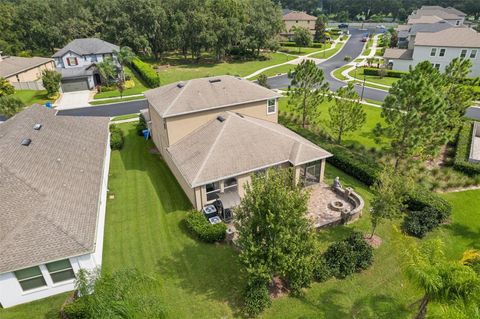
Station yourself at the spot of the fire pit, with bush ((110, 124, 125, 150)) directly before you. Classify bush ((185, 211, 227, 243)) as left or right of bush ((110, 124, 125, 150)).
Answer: left

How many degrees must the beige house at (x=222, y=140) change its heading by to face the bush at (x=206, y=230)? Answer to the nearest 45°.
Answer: approximately 135° to its left

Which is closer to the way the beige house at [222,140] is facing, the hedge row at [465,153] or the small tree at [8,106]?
the small tree

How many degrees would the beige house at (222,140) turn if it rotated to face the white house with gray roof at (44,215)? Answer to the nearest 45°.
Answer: approximately 90° to its left

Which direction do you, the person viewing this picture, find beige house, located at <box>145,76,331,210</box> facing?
facing away from the viewer and to the left of the viewer

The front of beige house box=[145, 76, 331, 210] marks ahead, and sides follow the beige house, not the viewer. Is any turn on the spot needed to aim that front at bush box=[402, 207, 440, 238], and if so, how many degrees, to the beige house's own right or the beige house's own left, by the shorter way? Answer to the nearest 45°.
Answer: approximately 180°

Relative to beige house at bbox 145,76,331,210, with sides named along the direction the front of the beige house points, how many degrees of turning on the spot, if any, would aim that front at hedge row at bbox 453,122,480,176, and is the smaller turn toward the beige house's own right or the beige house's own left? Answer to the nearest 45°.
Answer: approximately 135° to the beige house's own right

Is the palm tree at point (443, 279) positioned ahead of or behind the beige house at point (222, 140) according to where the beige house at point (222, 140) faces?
behind

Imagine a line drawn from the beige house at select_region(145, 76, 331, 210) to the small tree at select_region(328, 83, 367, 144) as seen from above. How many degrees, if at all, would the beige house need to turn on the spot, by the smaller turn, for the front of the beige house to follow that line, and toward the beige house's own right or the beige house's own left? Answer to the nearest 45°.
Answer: approximately 90° to the beige house's own right

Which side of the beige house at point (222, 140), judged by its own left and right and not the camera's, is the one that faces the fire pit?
back

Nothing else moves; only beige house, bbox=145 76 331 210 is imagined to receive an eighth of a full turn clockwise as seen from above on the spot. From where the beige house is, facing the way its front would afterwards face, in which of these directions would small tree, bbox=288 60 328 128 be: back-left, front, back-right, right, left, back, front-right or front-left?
front-right

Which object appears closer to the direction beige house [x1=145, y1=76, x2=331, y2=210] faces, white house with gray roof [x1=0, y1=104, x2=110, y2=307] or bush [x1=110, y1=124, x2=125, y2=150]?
the bush

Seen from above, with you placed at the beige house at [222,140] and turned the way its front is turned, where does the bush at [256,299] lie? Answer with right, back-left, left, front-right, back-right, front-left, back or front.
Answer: back-left
